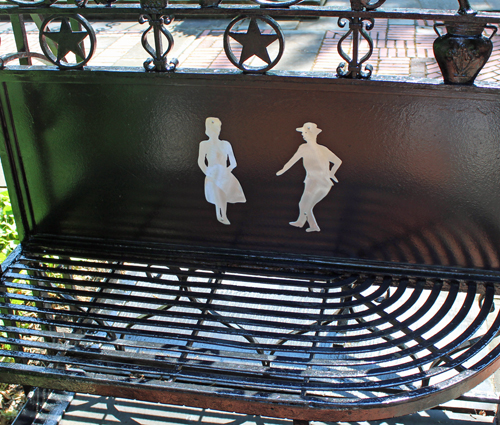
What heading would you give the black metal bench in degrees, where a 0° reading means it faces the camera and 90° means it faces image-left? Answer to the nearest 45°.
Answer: approximately 0°
